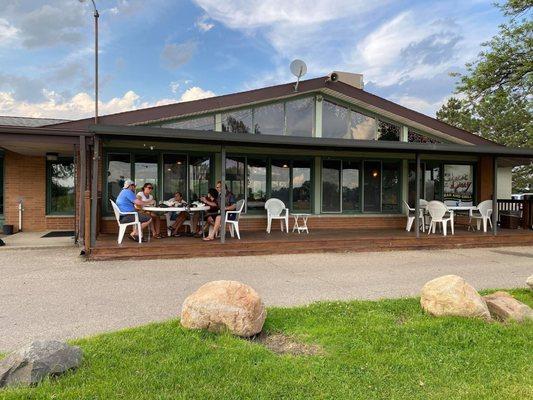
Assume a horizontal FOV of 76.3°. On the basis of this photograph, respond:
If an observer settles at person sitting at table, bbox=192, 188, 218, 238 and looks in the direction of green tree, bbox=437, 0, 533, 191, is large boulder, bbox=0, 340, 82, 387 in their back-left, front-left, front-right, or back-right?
back-right

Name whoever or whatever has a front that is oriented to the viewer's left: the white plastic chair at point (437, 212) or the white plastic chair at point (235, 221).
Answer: the white plastic chair at point (235, 221)

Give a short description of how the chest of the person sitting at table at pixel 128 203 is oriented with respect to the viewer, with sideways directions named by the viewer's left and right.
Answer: facing to the right of the viewer

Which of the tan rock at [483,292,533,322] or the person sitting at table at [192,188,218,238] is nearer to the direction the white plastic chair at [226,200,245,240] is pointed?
the person sitting at table

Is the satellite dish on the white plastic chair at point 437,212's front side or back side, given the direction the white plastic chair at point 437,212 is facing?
on the back side

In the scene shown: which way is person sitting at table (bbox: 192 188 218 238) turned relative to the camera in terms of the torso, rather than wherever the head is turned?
to the viewer's left

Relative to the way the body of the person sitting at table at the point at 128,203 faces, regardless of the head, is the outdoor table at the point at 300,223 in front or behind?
in front

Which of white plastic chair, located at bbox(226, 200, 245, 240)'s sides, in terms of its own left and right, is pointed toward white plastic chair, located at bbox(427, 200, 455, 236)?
back

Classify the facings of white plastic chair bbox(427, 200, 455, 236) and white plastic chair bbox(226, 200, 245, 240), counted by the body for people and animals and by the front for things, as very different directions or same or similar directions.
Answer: very different directions
